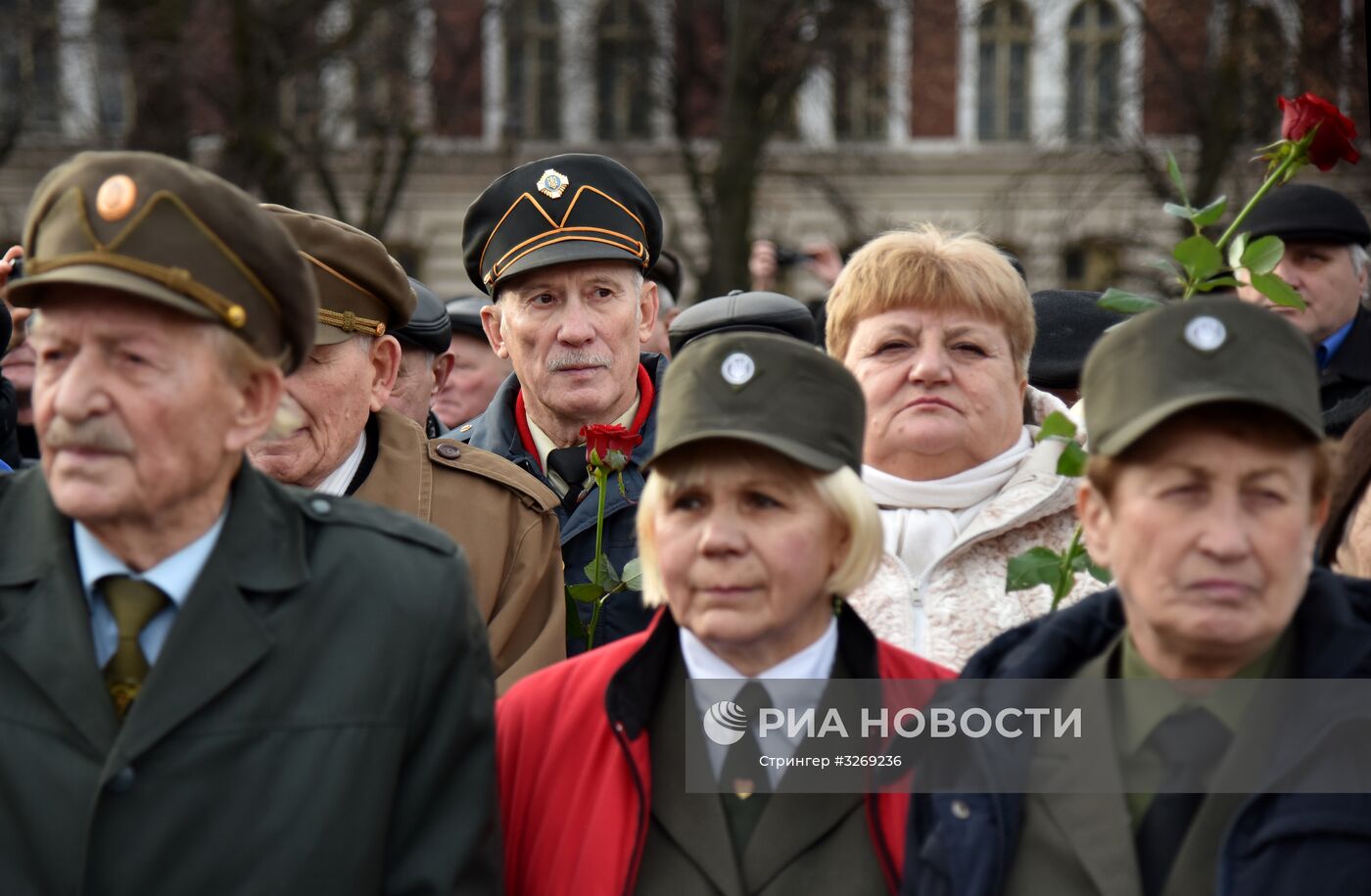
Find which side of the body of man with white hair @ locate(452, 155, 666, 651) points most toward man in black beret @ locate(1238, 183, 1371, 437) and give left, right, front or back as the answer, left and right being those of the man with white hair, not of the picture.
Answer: left

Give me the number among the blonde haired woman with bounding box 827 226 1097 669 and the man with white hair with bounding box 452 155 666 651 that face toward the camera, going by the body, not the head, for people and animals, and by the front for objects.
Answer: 2

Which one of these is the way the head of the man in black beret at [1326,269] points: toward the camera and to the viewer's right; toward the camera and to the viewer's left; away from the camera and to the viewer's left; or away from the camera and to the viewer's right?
toward the camera and to the viewer's left

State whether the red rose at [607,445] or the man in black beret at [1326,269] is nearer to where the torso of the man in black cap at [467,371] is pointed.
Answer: the red rose

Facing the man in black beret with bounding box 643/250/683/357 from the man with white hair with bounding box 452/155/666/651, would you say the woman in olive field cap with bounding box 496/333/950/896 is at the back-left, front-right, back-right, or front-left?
back-right

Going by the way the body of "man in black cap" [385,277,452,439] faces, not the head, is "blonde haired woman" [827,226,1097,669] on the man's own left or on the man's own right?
on the man's own left

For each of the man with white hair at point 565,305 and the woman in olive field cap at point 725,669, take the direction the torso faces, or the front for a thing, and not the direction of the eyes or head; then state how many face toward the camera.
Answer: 2

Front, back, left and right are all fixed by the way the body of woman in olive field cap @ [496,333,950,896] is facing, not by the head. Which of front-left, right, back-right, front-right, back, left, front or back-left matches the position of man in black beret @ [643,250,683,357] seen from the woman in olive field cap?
back

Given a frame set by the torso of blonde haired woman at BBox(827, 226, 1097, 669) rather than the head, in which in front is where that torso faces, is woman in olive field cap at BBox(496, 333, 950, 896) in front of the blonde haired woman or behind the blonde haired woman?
in front

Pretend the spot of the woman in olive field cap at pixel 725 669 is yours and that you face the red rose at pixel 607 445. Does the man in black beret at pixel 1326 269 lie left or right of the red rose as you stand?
right
